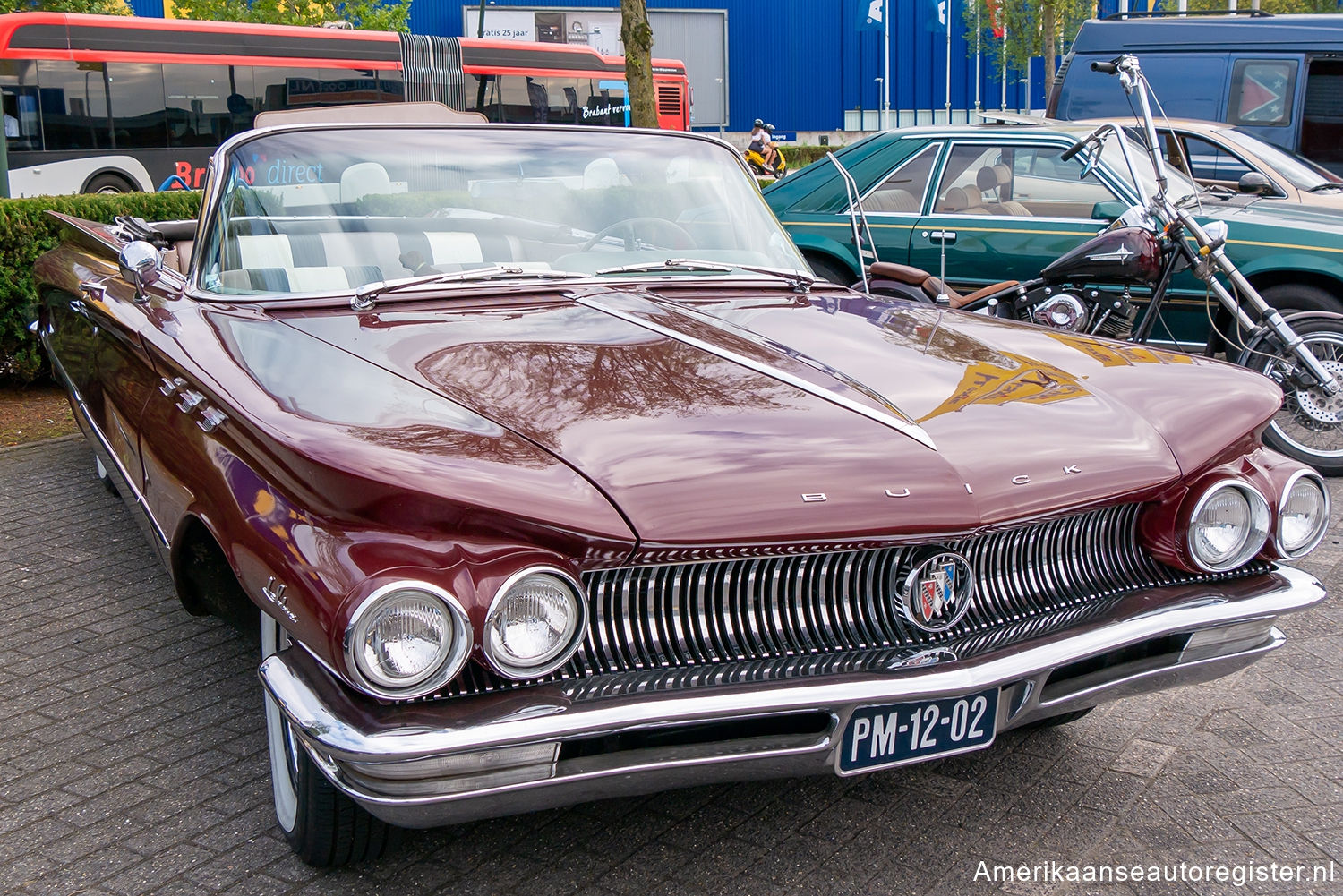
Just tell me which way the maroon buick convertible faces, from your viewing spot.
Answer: facing the viewer and to the right of the viewer

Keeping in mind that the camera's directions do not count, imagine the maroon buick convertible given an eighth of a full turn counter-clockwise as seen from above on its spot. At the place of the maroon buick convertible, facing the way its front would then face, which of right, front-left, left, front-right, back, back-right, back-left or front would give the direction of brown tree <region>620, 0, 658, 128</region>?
left

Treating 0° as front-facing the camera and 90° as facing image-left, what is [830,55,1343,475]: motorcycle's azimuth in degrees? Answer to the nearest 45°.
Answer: approximately 270°

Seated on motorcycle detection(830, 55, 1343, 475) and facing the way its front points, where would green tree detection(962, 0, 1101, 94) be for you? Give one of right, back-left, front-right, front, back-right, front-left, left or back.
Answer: left

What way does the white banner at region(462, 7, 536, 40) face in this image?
toward the camera

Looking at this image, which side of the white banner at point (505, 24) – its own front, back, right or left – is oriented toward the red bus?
front

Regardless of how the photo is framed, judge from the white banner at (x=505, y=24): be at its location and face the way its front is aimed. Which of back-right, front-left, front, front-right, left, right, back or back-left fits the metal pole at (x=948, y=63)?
left

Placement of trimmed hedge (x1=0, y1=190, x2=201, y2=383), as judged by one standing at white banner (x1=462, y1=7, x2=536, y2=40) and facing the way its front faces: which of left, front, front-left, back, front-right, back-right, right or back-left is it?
front
